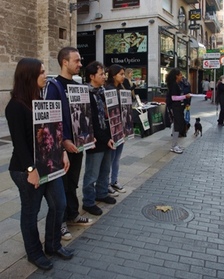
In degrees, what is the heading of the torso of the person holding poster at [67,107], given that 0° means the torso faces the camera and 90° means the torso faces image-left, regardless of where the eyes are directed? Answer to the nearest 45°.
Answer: approximately 315°

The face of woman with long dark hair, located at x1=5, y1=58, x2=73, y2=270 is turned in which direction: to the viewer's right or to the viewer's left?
to the viewer's right

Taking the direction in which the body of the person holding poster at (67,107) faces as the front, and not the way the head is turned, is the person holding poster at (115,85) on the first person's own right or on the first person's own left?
on the first person's own left
